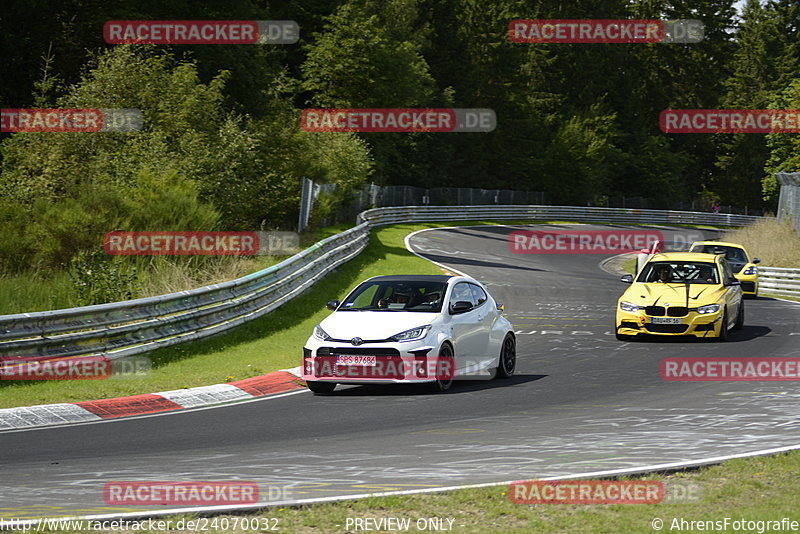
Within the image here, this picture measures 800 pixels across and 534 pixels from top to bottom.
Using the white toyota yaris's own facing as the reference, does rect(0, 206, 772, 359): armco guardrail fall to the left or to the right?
on its right

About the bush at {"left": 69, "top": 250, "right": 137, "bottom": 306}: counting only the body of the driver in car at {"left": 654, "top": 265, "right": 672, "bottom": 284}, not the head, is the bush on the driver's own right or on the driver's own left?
on the driver's own right

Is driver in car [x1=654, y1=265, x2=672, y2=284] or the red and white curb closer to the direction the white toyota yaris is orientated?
the red and white curb

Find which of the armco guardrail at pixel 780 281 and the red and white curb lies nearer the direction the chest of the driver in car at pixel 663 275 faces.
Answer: the red and white curb

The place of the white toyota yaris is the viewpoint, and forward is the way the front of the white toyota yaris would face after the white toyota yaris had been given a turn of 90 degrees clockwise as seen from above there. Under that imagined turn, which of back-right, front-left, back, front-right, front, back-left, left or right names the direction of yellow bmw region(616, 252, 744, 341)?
right

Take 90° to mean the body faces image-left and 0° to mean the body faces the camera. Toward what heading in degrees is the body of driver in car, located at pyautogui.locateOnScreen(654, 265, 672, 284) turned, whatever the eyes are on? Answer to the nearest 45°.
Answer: approximately 0°

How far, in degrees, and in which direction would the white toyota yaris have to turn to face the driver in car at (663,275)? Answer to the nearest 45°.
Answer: approximately 180°

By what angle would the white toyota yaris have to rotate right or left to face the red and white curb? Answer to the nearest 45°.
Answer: approximately 45° to its right

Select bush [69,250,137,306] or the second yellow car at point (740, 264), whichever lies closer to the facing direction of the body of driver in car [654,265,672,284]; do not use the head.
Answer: the bush

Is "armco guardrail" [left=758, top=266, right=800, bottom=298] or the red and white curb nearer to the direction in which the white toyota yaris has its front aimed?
the red and white curb

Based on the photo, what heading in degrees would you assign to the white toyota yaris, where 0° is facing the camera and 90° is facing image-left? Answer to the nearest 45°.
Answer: approximately 45°

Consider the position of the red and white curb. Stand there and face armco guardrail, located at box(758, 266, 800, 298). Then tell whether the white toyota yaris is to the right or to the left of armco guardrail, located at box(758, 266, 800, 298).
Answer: right
